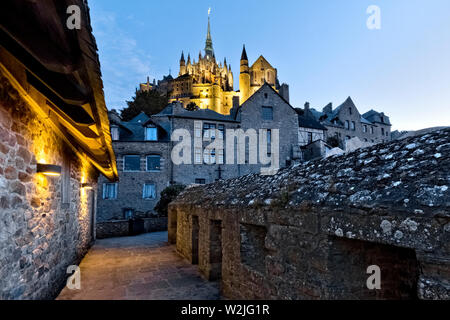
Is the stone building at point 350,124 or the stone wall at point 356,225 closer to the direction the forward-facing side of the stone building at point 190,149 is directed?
the stone wall

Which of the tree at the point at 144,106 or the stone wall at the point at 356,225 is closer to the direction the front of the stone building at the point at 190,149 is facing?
the stone wall

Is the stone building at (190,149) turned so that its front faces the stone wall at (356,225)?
yes

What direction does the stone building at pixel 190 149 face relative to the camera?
toward the camera

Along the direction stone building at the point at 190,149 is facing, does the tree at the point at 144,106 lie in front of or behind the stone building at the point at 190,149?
behind

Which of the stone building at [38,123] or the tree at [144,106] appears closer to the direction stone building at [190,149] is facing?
the stone building

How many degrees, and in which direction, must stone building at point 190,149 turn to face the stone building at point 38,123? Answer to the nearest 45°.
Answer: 0° — it already faces it

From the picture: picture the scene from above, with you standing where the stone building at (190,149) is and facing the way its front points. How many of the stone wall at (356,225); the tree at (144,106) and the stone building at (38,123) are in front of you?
2

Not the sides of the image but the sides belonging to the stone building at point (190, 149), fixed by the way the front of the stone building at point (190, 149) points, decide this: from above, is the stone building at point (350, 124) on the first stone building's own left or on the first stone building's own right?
on the first stone building's own left
